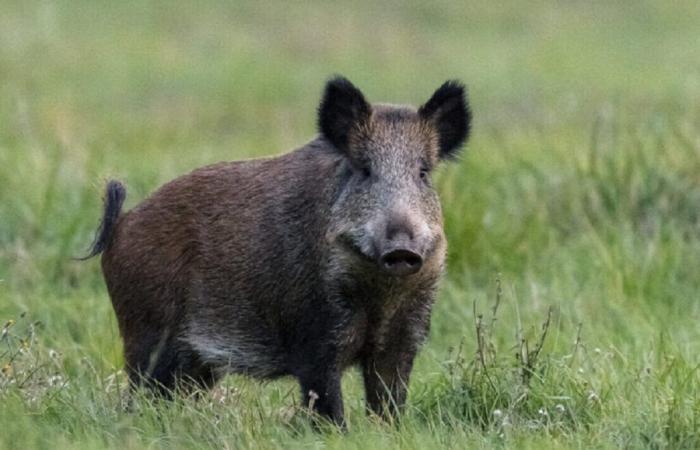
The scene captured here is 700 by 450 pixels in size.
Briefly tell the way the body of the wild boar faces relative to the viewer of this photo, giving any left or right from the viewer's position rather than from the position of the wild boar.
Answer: facing the viewer and to the right of the viewer
